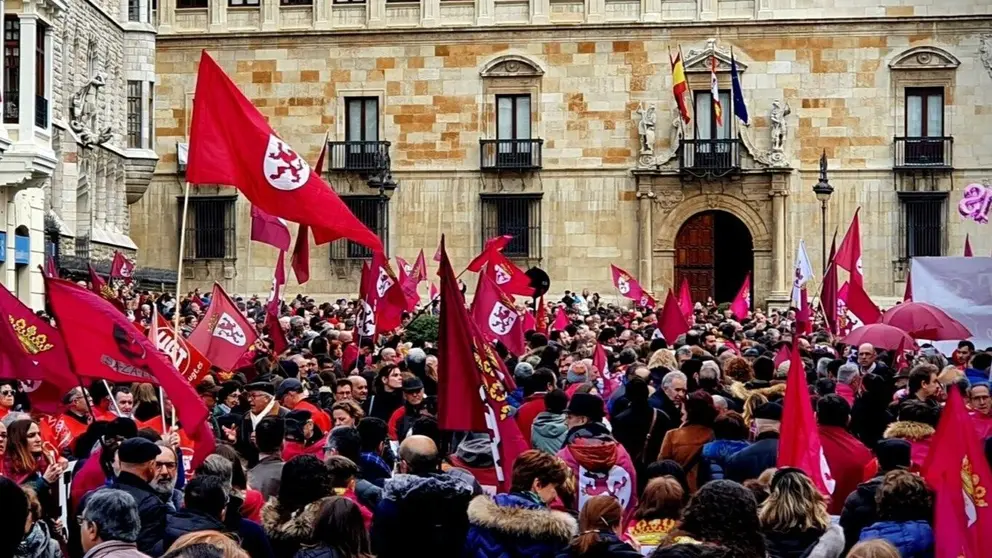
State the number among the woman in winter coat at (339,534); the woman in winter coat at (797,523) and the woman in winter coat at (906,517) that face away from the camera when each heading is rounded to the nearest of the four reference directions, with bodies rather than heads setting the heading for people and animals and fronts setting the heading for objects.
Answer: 3

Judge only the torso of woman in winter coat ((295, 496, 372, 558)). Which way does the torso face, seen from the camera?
away from the camera

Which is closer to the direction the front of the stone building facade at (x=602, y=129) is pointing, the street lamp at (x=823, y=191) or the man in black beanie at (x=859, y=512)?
the man in black beanie

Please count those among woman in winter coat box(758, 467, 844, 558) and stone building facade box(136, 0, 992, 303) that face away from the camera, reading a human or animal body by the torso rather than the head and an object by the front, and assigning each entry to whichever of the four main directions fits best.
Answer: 1

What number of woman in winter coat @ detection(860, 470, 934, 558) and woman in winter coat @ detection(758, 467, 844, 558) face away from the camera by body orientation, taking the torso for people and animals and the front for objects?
2

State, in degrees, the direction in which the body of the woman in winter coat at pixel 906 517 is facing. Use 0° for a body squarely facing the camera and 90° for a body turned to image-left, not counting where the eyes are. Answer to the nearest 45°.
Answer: approximately 180°

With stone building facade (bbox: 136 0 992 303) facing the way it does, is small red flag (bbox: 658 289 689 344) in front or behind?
in front

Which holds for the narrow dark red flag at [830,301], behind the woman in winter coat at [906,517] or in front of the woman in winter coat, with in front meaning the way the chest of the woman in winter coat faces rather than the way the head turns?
in front

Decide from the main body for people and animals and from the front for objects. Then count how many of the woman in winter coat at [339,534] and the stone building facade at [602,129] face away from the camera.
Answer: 1

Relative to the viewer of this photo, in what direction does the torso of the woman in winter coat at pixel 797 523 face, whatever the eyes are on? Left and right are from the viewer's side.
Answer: facing away from the viewer

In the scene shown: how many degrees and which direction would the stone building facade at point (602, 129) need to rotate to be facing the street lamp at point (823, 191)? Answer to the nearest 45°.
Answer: approximately 45° to its left
